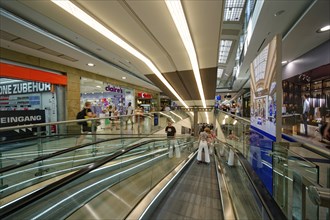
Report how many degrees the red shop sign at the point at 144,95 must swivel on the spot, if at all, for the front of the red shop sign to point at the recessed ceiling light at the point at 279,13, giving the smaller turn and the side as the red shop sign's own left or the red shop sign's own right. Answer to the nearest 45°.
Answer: approximately 45° to the red shop sign's own right

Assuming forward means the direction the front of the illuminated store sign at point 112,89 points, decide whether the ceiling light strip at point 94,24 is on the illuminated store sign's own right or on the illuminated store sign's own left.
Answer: on the illuminated store sign's own right

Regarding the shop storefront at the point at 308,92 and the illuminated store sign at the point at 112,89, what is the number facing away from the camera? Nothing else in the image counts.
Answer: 0

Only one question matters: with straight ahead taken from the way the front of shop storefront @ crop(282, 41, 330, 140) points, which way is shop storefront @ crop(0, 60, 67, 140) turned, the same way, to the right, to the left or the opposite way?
the opposite way

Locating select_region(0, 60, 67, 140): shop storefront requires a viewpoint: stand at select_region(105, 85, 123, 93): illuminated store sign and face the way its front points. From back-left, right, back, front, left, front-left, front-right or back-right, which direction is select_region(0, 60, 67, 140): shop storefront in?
right

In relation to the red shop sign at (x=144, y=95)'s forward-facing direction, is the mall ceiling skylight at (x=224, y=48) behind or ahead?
ahead

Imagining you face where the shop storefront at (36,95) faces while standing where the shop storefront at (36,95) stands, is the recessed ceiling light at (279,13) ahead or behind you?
ahead

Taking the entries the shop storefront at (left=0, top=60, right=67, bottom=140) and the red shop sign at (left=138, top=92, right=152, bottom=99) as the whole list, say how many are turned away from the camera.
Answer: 0

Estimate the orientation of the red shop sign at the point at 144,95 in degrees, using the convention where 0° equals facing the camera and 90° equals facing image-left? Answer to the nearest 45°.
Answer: approximately 315°

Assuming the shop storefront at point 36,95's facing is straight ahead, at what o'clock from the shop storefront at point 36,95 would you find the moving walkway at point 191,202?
The moving walkway is roughly at 1 o'clock from the shop storefront.

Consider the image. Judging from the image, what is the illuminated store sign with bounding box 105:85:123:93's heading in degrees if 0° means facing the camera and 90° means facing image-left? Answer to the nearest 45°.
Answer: approximately 315°
